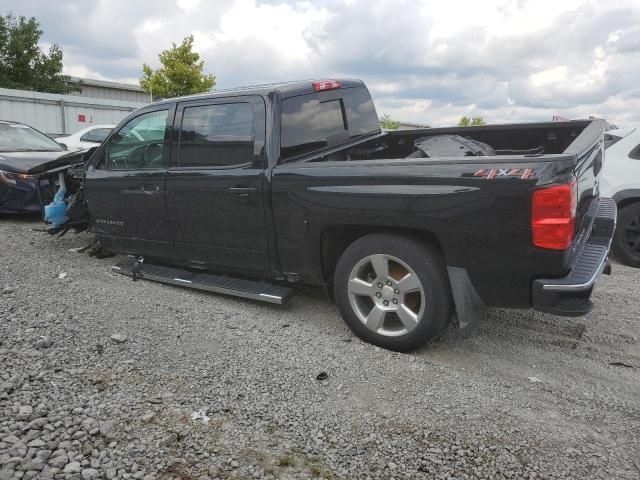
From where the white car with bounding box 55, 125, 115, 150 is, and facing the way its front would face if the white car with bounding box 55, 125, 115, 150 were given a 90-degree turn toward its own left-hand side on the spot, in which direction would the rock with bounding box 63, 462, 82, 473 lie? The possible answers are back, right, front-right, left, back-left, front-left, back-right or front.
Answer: front

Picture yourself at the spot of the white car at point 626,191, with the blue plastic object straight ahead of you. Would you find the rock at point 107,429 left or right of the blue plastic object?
left

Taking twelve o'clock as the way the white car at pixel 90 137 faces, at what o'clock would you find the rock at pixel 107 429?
The rock is roughly at 9 o'clock from the white car.

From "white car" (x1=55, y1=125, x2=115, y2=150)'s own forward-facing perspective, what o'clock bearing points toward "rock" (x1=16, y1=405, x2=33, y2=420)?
The rock is roughly at 9 o'clock from the white car.

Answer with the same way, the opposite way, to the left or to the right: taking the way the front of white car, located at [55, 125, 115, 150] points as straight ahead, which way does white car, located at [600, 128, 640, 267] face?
the opposite way

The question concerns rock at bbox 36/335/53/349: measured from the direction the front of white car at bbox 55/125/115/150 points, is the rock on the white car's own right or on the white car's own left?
on the white car's own left

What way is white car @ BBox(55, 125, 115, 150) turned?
to the viewer's left

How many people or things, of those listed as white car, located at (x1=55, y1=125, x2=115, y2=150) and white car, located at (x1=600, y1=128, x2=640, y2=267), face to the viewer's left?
1

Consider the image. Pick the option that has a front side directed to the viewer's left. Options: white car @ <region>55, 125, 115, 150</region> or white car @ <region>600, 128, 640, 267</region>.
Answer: white car @ <region>55, 125, 115, 150</region>

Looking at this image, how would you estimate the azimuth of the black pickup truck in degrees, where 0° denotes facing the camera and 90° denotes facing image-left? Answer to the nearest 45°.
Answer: approximately 135°

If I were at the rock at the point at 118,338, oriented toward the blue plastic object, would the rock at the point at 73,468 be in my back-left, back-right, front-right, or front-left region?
back-left

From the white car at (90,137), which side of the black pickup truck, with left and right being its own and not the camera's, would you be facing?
front

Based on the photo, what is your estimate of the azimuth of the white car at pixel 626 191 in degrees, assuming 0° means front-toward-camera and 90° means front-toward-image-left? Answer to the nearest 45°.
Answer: approximately 225°
